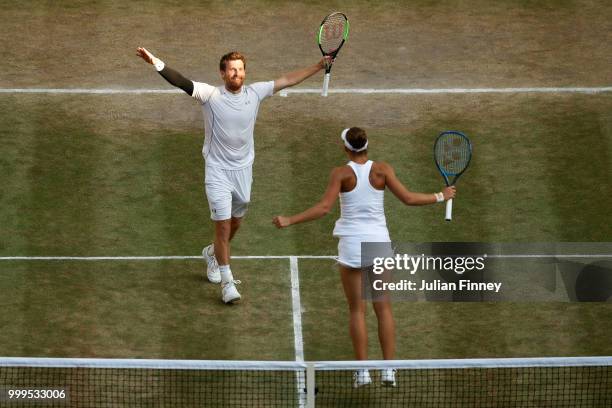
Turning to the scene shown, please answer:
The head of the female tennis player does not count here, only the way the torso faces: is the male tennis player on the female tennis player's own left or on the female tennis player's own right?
on the female tennis player's own left

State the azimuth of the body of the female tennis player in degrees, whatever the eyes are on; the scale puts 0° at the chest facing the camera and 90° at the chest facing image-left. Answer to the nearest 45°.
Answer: approximately 180°
